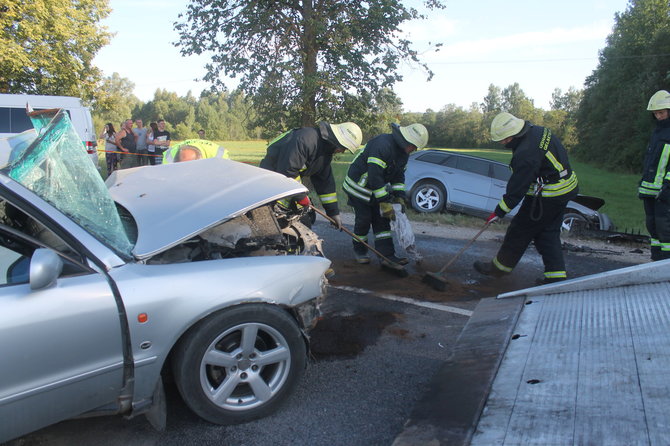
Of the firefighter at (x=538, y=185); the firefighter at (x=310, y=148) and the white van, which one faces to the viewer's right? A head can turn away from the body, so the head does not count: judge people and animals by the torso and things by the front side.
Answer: the firefighter at (x=310, y=148)

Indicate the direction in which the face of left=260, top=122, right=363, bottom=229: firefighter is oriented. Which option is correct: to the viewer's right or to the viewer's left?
to the viewer's right

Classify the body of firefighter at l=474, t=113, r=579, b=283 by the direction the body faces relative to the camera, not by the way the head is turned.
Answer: to the viewer's left

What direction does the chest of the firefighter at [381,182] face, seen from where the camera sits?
to the viewer's right

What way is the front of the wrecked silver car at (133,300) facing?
to the viewer's right

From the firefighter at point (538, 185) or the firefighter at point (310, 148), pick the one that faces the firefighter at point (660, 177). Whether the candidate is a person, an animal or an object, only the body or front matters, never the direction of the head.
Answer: the firefighter at point (310, 148)

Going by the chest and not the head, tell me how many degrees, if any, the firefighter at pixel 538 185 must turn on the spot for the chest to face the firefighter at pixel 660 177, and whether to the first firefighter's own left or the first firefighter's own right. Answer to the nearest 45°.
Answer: approximately 135° to the first firefighter's own right

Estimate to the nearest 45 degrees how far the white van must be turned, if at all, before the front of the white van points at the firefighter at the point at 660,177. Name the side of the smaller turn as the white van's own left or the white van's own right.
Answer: approximately 135° to the white van's own left

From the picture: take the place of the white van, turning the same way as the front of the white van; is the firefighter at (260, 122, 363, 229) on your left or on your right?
on your left

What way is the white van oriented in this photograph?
to the viewer's left

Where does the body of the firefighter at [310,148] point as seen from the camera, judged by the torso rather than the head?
to the viewer's right

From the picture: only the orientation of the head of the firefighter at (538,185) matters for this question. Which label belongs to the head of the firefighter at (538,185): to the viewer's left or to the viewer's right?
to the viewer's left
